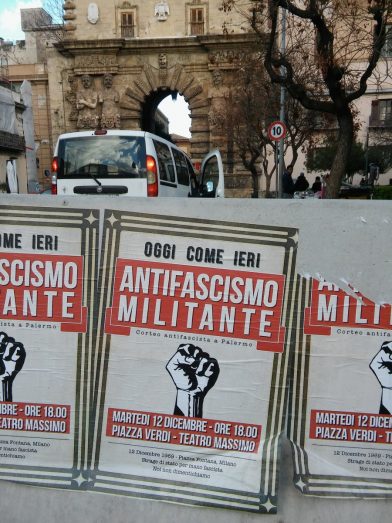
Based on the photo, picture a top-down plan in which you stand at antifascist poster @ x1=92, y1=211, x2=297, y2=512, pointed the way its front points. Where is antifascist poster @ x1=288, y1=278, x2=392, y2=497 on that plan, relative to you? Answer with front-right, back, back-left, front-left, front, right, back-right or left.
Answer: left

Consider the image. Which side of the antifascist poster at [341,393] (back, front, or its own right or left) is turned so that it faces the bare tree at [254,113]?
back

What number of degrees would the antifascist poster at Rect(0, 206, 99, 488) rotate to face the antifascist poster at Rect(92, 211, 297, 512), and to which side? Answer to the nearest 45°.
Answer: approximately 45° to its left

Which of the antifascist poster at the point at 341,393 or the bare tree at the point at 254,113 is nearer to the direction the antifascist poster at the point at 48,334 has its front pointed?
the antifascist poster

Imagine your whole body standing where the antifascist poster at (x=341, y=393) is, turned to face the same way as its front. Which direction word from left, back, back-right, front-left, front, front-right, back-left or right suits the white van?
back-right

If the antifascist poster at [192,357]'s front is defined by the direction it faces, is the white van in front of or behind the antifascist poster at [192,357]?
behind

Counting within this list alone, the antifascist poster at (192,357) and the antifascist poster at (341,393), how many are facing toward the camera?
2

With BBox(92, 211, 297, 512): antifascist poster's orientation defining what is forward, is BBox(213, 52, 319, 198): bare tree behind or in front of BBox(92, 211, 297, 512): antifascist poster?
behind

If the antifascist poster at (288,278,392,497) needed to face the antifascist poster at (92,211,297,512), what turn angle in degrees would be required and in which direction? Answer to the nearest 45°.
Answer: approximately 90° to its right

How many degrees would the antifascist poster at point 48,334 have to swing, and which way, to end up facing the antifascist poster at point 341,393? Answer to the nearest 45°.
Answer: approximately 45° to its left

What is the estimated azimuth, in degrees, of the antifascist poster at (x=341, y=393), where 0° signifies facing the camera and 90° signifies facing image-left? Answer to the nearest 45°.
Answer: approximately 0°
